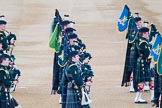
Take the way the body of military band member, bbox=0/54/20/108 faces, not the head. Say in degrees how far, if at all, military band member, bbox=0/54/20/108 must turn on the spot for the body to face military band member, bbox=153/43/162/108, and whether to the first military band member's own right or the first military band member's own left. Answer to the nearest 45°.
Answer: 0° — they already face them

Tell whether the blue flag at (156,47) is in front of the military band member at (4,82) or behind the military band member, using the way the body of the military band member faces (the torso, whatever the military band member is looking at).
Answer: in front

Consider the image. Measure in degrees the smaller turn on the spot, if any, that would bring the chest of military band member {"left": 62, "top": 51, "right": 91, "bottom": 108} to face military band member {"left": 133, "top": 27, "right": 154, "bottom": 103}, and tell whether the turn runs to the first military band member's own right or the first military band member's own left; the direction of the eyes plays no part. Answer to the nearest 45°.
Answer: approximately 45° to the first military band member's own left

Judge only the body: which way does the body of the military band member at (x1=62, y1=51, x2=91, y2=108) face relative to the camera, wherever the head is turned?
to the viewer's right
